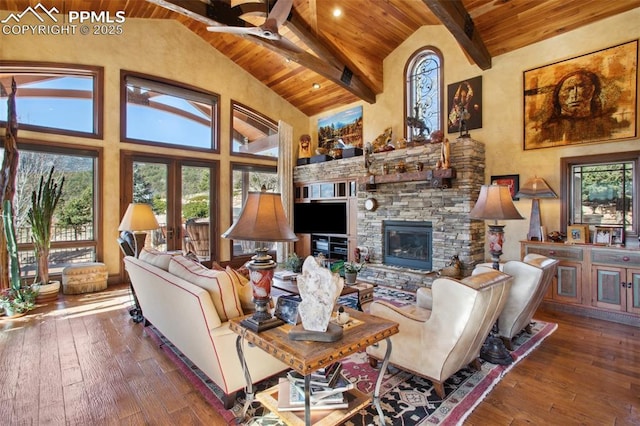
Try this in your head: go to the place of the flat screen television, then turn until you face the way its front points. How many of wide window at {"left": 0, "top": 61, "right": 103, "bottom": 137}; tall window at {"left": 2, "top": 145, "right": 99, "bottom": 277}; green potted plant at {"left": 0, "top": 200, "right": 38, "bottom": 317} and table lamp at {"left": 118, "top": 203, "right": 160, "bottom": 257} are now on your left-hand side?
0

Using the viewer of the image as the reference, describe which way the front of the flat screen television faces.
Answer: facing the viewer

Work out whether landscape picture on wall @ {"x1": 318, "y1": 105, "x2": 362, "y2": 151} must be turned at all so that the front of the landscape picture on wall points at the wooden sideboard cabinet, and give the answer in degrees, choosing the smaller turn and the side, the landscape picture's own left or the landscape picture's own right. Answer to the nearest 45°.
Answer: approximately 90° to the landscape picture's own left

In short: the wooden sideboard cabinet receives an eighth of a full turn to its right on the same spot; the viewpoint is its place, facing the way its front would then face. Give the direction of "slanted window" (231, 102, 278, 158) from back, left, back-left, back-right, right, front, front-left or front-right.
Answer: front

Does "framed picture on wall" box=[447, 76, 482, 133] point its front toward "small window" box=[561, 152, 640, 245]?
no

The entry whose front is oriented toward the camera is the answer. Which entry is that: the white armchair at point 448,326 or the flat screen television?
the flat screen television

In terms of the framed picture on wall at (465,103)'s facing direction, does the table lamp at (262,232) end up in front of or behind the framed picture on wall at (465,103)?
in front

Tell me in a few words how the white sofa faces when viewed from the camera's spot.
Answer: facing away from the viewer and to the right of the viewer

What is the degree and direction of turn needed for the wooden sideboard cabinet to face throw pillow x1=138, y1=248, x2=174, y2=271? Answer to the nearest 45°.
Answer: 0° — it already faces it

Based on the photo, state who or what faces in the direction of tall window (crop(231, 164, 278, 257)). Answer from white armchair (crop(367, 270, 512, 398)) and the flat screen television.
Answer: the white armchair

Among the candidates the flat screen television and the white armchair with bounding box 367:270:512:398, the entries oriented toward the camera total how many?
1

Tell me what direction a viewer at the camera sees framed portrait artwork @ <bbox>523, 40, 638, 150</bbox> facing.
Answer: facing the viewer and to the left of the viewer

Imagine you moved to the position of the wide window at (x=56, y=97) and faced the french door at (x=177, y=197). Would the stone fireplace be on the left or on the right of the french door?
right

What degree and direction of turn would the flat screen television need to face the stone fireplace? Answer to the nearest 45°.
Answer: approximately 45° to its left

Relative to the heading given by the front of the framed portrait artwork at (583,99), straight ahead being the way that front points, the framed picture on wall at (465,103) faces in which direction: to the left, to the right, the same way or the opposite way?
the same way

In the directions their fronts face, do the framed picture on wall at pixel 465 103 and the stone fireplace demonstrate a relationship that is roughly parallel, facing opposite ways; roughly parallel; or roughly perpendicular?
roughly parallel

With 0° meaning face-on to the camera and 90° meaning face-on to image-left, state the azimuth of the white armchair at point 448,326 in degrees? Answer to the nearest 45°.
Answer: approximately 135°

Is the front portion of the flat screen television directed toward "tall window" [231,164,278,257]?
no

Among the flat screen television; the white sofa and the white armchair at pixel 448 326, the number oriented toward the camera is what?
1
